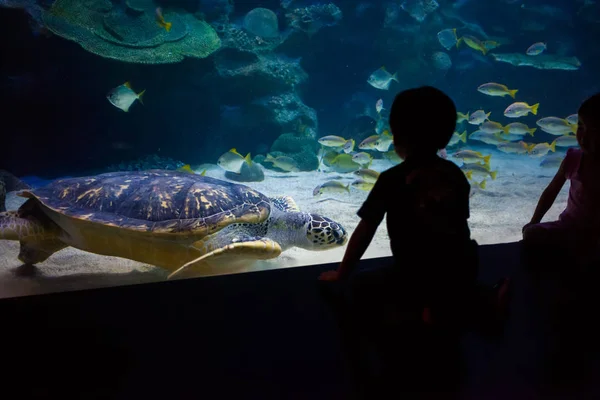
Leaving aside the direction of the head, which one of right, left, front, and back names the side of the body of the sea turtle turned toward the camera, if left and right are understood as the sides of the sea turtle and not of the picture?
right

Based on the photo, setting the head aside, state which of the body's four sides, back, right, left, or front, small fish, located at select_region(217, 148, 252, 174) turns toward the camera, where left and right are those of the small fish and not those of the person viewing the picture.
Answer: left

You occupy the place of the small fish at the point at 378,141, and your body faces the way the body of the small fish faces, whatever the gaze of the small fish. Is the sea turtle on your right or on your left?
on your left

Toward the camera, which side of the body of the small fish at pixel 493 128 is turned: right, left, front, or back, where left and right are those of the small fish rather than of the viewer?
left

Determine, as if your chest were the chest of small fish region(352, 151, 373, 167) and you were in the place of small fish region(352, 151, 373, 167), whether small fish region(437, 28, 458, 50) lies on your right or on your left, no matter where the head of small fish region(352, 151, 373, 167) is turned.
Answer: on your right

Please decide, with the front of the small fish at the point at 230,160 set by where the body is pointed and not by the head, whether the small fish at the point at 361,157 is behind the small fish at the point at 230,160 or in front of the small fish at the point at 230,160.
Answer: behind

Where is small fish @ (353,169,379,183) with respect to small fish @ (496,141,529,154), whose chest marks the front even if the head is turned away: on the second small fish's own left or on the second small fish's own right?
on the second small fish's own left

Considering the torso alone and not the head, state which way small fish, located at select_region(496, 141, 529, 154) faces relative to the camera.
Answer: to the viewer's left

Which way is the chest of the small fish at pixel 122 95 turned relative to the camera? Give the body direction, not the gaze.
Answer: to the viewer's left

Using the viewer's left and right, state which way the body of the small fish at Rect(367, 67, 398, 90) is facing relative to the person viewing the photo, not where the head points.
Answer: facing to the left of the viewer

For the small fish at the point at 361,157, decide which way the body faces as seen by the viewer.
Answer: to the viewer's left

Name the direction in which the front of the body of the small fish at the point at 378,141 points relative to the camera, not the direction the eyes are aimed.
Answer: to the viewer's left
